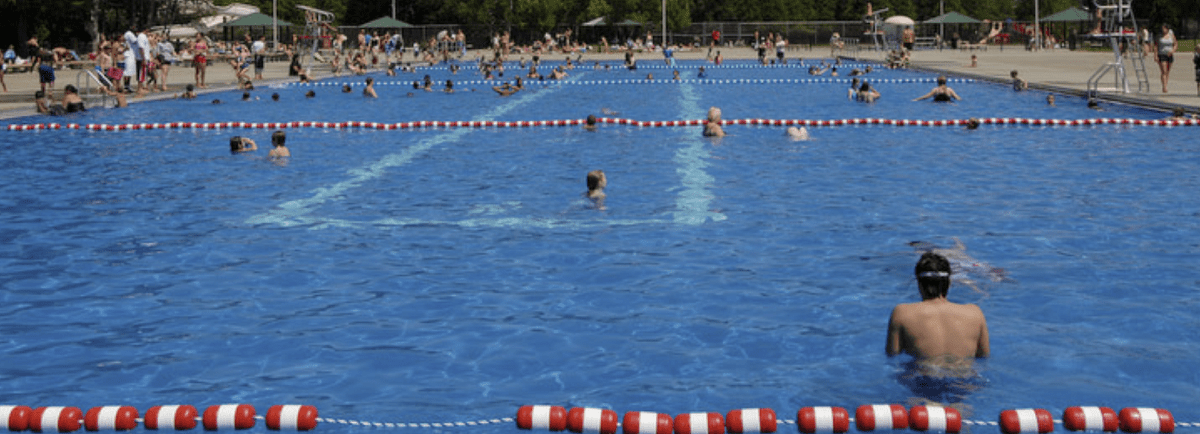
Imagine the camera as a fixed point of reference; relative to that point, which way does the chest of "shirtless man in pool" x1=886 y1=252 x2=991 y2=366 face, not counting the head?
away from the camera

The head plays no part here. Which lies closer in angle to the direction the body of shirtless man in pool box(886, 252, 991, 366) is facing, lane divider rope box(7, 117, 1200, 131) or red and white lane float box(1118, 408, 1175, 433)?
the lane divider rope

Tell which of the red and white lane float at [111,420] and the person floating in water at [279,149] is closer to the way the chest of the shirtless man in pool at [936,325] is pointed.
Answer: the person floating in water

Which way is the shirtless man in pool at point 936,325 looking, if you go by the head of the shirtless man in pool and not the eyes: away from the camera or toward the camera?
away from the camera

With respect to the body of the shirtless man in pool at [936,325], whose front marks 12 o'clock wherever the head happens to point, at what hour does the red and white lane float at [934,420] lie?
The red and white lane float is roughly at 6 o'clock from the shirtless man in pool.

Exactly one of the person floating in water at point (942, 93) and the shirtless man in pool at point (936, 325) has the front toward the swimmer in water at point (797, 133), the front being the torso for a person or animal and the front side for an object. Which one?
the shirtless man in pool
